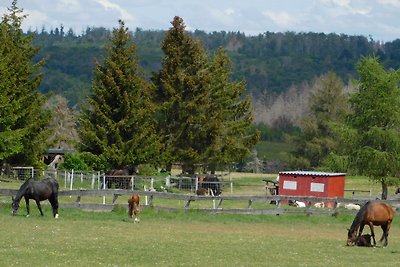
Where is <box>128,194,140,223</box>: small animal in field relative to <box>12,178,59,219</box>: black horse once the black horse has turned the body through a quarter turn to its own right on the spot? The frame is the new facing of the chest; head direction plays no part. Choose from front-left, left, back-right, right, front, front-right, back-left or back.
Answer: right

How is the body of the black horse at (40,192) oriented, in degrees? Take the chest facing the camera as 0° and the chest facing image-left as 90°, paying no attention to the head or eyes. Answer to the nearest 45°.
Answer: approximately 90°

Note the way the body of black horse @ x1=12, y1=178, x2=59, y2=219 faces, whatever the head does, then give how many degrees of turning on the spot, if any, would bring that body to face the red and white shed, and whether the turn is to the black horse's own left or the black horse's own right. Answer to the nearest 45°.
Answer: approximately 135° to the black horse's own right

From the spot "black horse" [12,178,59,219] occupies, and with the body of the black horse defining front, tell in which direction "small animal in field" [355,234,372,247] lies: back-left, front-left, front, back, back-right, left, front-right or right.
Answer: back-left

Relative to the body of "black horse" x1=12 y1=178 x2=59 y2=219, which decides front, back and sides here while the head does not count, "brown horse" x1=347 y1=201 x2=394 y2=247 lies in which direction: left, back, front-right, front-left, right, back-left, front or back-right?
back-left

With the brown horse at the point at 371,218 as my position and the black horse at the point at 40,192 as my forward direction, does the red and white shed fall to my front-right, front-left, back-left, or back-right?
front-right
